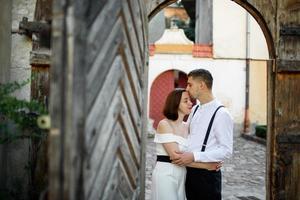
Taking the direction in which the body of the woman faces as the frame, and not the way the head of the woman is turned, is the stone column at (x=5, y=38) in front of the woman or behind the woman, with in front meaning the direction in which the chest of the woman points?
behind

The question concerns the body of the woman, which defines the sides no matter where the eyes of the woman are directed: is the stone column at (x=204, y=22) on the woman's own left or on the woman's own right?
on the woman's own left

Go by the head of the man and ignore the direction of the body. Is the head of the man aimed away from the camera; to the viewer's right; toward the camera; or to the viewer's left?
to the viewer's left

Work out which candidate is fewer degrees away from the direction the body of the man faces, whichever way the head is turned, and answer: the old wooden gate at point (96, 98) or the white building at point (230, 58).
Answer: the old wooden gate

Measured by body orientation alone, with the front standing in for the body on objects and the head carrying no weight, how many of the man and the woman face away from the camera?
0

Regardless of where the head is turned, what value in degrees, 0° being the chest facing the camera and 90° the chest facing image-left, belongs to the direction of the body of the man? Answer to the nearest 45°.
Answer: approximately 45°

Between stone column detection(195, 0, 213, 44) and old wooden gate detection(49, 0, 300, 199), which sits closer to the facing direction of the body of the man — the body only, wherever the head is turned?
the old wooden gate

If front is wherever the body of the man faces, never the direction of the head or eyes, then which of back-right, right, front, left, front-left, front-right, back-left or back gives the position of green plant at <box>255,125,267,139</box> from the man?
back-right
